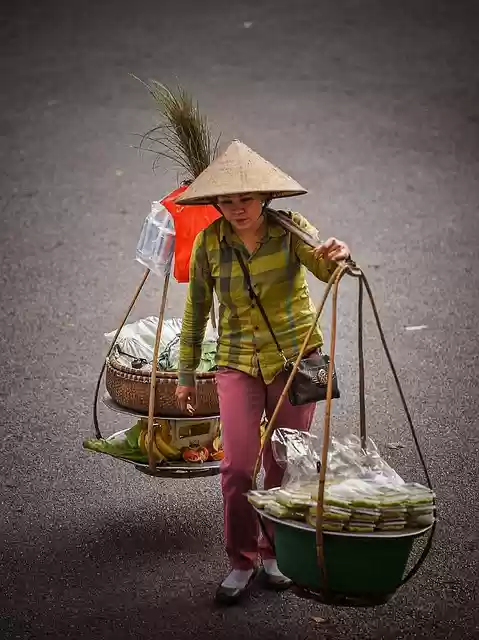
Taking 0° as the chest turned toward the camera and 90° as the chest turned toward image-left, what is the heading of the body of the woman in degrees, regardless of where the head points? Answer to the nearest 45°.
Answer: approximately 0°
